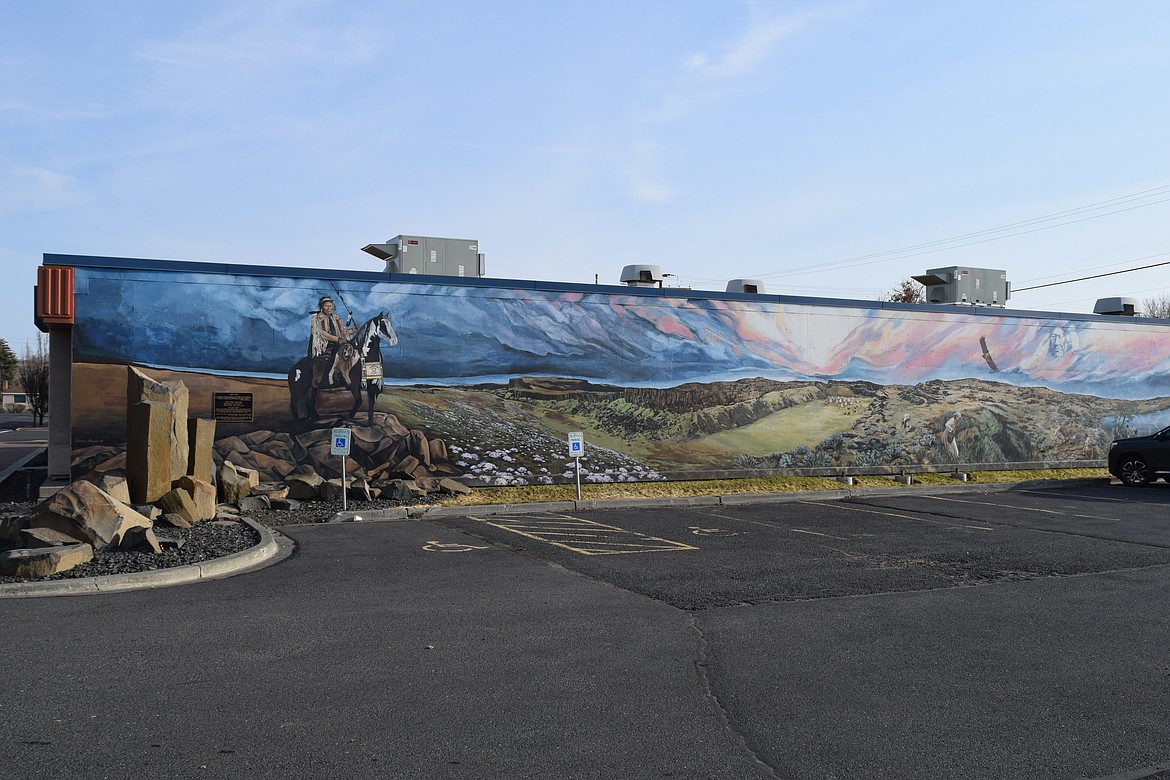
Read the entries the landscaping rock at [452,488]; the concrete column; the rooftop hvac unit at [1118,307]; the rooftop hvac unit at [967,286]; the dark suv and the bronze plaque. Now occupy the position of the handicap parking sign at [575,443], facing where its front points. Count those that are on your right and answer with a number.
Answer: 3

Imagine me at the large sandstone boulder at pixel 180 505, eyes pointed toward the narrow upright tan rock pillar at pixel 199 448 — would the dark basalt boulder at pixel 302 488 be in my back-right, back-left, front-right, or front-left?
front-right

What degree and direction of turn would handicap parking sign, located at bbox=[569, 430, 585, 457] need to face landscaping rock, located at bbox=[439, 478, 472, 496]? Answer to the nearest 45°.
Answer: approximately 90° to its right

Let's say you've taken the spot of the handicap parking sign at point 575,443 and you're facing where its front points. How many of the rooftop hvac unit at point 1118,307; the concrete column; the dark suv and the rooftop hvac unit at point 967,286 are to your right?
1

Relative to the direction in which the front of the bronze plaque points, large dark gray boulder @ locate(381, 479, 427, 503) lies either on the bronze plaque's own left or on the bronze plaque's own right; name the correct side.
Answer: on the bronze plaque's own left

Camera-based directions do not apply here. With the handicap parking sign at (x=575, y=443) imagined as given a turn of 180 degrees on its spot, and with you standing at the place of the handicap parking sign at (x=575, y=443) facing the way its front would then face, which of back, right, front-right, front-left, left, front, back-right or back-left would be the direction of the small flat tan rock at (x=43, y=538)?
back-left

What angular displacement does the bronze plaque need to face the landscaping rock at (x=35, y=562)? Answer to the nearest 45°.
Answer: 0° — it already faces it

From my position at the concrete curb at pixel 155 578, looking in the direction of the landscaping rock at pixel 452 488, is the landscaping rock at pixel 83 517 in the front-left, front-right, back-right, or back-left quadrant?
front-left

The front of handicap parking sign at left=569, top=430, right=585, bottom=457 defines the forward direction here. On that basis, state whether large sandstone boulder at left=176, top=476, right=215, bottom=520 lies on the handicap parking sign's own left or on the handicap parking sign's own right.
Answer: on the handicap parking sign's own right

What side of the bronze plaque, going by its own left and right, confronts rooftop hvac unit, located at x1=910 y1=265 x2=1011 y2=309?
left

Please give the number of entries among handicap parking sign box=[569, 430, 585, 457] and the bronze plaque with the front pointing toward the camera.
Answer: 2

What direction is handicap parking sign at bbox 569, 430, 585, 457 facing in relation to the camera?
toward the camera

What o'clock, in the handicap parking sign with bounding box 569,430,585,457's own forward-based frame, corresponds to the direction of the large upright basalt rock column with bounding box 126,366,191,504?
The large upright basalt rock column is roughly at 2 o'clock from the handicap parking sign.

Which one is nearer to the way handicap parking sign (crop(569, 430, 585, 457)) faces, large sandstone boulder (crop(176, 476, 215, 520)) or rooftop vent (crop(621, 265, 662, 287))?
the large sandstone boulder

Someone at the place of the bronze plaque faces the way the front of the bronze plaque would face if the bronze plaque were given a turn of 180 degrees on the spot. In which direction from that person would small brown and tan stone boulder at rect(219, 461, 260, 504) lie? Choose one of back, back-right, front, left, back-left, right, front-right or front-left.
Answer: back

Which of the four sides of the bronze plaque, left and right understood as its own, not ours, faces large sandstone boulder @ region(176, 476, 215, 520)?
front

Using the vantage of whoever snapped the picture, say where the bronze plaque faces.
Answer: facing the viewer

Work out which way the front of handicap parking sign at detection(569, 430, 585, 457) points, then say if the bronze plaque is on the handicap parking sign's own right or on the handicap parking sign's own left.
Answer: on the handicap parking sign's own right

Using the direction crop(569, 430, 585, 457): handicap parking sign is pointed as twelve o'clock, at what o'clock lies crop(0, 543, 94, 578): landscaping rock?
The landscaping rock is roughly at 1 o'clock from the handicap parking sign.

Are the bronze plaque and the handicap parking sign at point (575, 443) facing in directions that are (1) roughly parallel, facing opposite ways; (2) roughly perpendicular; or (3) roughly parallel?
roughly parallel

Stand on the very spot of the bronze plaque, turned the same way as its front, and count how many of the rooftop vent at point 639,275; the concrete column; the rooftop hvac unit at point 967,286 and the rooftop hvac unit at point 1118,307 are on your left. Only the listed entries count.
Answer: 3

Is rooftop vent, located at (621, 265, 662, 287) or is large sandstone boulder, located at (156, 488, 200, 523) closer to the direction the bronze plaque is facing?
the large sandstone boulder
